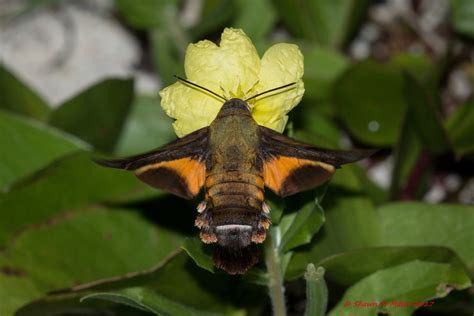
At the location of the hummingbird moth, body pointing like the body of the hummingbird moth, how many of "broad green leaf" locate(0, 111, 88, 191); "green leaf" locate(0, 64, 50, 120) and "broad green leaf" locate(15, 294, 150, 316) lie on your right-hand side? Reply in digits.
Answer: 0

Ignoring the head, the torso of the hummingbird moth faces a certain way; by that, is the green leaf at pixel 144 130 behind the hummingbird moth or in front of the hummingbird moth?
in front

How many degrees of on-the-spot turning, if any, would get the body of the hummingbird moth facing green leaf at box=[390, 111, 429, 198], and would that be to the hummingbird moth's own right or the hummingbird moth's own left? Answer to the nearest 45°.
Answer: approximately 45° to the hummingbird moth's own right

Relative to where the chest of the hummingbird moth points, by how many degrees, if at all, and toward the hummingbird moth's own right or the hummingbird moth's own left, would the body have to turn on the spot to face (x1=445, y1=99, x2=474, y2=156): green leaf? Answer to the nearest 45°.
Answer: approximately 45° to the hummingbird moth's own right

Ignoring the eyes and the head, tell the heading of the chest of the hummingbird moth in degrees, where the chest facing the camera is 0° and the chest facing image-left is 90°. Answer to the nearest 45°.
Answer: approximately 180°

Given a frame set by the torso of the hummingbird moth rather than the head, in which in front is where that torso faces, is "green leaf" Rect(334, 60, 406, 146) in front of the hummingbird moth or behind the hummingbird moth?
in front

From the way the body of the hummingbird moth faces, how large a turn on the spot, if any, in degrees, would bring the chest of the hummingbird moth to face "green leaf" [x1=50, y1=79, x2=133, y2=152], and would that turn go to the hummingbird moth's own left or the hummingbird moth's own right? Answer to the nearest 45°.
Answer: approximately 45° to the hummingbird moth's own left

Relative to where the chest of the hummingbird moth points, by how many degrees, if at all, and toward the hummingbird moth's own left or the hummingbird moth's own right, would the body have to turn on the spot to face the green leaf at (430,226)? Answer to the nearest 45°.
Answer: approximately 45° to the hummingbird moth's own right

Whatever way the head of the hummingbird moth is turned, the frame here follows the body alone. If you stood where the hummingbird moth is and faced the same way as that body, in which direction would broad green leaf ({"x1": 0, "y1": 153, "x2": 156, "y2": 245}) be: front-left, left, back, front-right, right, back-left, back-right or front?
front-left
